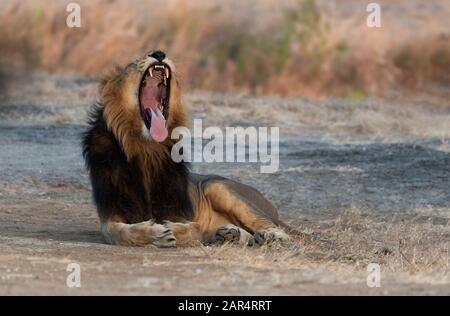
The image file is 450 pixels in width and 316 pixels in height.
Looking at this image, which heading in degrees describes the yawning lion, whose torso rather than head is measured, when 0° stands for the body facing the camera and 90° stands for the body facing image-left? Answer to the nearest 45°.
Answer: approximately 45°
